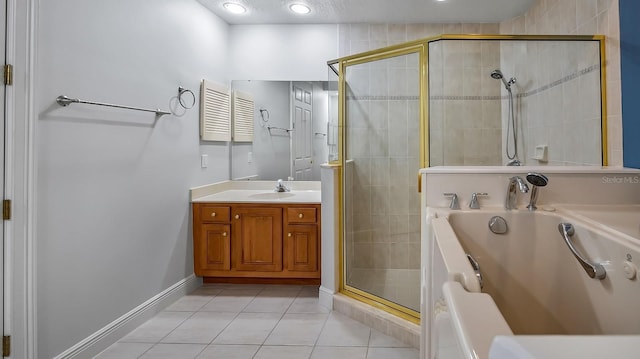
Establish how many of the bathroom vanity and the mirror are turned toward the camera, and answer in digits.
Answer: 2

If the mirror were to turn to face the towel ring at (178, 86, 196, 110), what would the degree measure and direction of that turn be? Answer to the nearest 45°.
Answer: approximately 45° to its right

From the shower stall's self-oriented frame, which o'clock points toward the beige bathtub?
The beige bathtub is roughly at 10 o'clock from the shower stall.

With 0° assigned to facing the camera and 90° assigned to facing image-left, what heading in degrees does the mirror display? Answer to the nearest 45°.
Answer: approximately 0°

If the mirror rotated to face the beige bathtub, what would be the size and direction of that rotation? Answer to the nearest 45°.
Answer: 0° — it already faces it

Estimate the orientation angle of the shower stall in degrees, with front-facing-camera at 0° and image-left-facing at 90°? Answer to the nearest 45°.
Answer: approximately 45°

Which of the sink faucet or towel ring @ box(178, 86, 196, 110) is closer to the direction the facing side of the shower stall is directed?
the towel ring
